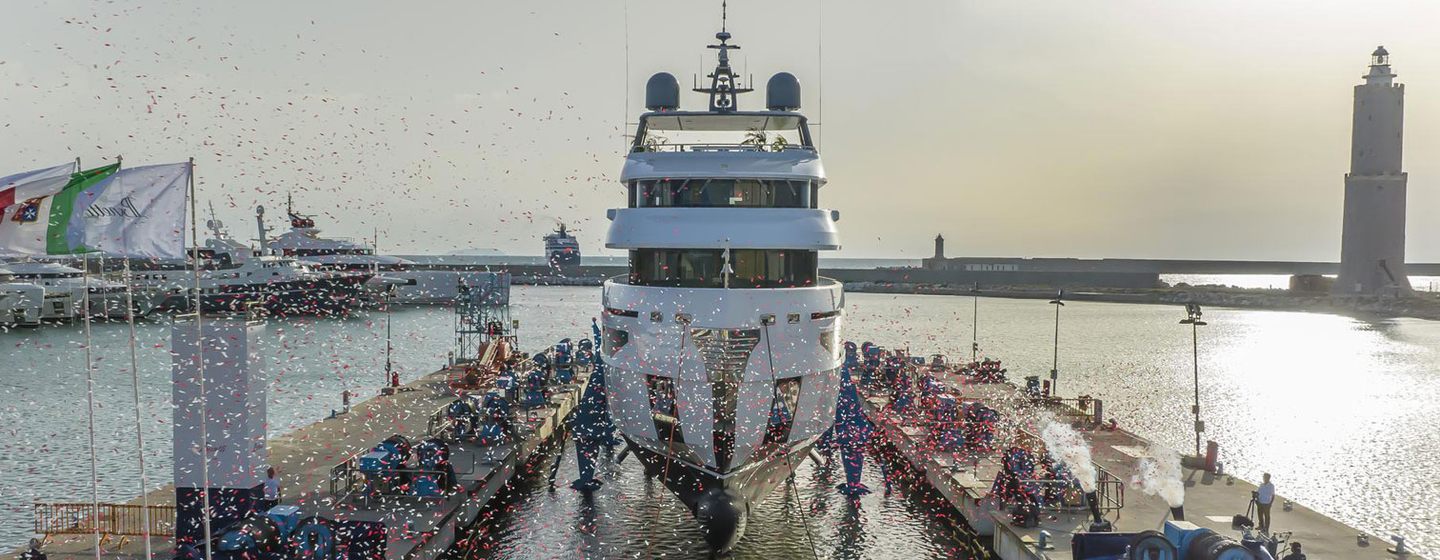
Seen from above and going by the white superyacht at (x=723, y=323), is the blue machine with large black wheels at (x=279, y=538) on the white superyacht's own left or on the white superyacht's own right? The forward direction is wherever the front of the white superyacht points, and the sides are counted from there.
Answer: on the white superyacht's own right

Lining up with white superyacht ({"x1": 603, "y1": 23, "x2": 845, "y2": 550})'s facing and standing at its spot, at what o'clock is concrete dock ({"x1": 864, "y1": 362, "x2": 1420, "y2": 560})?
The concrete dock is roughly at 9 o'clock from the white superyacht.

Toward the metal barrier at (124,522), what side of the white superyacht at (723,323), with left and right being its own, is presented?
right

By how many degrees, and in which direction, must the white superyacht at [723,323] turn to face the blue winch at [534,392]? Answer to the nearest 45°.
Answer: approximately 135° to its right

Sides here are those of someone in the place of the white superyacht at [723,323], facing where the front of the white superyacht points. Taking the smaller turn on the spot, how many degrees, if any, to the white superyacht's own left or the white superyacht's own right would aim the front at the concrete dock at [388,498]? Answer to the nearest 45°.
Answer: approximately 90° to the white superyacht's own right

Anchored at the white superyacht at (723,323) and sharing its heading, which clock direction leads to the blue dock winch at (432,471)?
The blue dock winch is roughly at 1 o'clock from the white superyacht.

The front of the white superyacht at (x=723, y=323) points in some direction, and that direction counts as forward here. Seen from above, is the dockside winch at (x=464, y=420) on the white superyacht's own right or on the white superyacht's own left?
on the white superyacht's own right

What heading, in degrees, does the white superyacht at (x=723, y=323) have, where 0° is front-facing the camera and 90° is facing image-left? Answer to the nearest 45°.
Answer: approximately 0°

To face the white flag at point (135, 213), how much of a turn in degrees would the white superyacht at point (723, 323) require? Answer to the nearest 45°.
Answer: approximately 45° to its right

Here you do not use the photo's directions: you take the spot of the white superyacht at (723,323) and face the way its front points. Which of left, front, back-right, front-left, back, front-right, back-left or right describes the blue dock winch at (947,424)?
front-left
